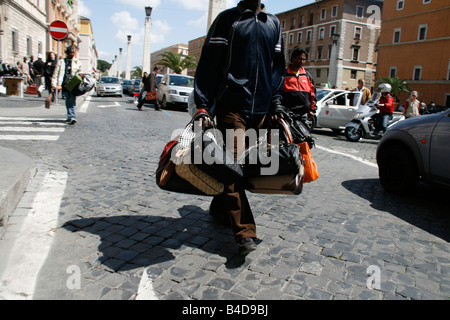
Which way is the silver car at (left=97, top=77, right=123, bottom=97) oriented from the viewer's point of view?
toward the camera

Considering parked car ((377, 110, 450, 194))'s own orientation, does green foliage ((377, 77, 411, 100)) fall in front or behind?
in front

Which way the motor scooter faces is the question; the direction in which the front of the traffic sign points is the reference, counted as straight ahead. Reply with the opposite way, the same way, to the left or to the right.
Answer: to the right

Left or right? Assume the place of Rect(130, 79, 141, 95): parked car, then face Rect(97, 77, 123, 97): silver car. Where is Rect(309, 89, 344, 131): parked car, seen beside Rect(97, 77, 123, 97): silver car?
left

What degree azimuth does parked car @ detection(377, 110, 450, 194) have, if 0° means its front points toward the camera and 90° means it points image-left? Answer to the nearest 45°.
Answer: approximately 135°

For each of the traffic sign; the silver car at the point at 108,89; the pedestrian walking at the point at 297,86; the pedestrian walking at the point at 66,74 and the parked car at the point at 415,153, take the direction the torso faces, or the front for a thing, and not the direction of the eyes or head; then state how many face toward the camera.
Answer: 4

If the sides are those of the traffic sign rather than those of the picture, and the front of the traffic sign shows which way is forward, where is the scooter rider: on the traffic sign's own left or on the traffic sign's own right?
on the traffic sign's own left

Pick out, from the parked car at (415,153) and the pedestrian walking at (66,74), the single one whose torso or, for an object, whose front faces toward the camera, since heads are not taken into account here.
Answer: the pedestrian walking

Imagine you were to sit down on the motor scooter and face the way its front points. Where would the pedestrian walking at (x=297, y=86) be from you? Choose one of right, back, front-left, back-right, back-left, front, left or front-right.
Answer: front-left

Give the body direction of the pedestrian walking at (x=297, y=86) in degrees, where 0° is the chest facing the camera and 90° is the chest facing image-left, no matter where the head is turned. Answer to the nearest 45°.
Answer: approximately 0°

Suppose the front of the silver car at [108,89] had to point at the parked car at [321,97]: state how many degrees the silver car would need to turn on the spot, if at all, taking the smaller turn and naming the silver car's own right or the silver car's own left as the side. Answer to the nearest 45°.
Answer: approximately 45° to the silver car's own left

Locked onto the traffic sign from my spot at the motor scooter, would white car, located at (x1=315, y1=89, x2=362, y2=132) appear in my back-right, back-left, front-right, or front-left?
front-right

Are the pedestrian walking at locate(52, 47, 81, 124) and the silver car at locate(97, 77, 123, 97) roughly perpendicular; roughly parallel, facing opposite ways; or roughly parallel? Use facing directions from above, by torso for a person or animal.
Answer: roughly parallel

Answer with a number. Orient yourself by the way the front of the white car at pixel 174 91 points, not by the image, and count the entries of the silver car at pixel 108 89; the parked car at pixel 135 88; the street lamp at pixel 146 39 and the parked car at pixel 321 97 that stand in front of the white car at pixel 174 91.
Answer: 1

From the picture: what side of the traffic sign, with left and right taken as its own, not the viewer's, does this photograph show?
front

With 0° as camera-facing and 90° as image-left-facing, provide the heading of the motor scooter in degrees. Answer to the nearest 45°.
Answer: approximately 45°

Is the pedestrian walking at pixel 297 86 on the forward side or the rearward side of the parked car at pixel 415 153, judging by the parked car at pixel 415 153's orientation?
on the forward side

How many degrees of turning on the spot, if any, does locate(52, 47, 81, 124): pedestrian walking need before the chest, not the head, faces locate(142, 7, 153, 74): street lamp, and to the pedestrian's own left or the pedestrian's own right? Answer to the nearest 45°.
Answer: approximately 180°
